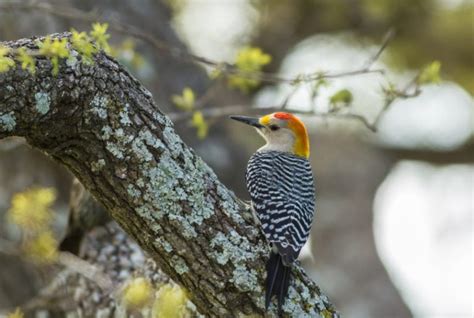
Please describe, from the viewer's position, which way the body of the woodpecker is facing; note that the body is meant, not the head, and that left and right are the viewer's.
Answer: facing away from the viewer and to the left of the viewer

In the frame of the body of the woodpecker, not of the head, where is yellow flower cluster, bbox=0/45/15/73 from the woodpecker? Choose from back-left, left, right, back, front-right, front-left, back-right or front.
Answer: left

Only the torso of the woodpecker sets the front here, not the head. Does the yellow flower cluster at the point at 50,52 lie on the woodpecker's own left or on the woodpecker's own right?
on the woodpecker's own left

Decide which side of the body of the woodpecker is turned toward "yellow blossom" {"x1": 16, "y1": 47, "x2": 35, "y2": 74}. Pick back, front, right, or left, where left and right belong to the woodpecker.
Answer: left

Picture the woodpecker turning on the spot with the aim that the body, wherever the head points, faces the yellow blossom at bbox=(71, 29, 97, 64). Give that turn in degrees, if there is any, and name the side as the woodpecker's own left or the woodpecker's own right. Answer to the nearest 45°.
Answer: approximately 90° to the woodpecker's own left

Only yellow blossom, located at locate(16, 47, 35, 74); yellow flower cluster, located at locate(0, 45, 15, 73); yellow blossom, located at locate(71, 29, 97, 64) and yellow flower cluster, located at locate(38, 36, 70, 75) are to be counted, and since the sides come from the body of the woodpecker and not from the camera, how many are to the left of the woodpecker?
4

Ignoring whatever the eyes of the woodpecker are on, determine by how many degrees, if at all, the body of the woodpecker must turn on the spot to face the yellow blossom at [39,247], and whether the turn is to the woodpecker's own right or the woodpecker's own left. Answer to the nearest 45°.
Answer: approximately 45° to the woodpecker's own left

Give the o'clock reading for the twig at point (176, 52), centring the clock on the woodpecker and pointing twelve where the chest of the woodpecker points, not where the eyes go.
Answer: The twig is roughly at 10 o'clock from the woodpecker.

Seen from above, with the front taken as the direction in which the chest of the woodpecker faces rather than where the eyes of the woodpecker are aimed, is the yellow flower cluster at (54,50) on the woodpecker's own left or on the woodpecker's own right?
on the woodpecker's own left
